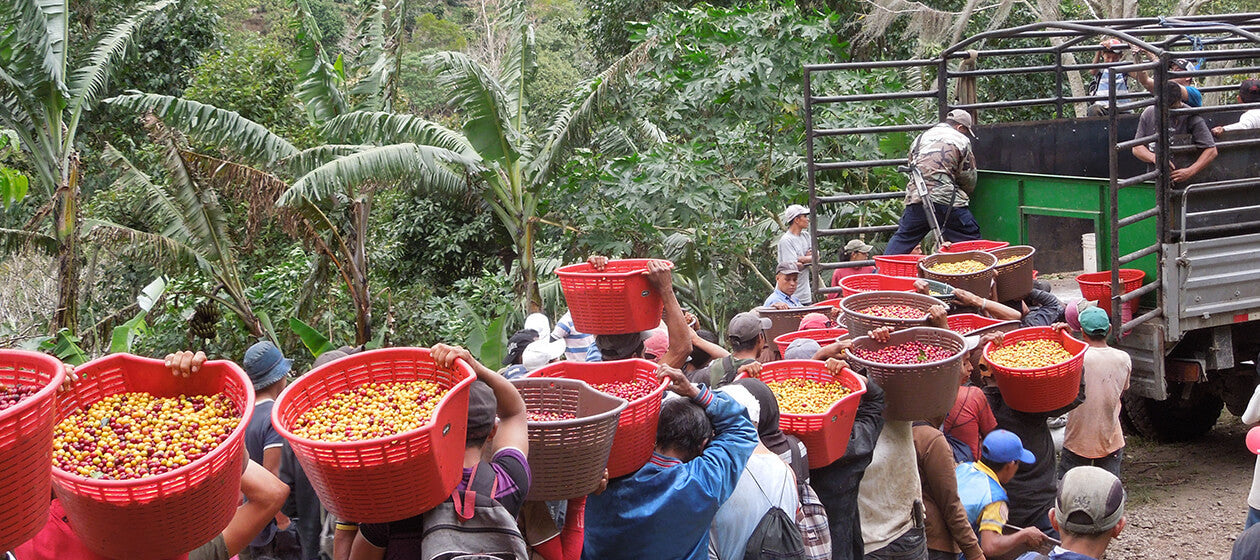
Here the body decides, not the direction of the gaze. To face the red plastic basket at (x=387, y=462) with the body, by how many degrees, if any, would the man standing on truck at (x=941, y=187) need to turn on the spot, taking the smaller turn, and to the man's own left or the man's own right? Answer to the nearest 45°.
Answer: approximately 135° to the man's own right

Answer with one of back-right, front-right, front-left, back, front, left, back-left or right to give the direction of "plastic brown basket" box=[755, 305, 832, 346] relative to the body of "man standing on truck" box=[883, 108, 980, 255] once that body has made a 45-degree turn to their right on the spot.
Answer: back-right

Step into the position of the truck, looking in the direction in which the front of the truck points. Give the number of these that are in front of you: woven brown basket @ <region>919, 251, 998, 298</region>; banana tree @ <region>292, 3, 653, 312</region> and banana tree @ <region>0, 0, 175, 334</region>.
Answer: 0

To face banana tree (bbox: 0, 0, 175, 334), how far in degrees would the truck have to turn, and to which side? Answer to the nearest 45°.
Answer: approximately 135° to its left

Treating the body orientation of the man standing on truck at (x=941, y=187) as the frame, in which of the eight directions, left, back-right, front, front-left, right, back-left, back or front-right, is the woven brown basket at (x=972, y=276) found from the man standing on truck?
back-right

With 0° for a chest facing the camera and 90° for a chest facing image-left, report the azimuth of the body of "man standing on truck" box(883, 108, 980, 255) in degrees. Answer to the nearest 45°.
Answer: approximately 225°

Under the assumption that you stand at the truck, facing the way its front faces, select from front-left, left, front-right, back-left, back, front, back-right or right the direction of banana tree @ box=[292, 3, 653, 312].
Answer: back-left

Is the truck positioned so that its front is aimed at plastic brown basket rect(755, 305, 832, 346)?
no

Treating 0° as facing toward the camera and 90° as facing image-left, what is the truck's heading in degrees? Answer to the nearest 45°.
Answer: approximately 225°

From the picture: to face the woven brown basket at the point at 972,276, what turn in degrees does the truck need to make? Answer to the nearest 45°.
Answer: approximately 180°

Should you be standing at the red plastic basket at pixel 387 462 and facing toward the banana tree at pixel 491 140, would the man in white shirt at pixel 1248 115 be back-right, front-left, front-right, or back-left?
front-right

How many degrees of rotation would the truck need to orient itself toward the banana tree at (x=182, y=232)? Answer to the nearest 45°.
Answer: approximately 135° to its left

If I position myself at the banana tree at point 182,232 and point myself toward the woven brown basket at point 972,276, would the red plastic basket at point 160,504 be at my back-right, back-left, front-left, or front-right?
front-right

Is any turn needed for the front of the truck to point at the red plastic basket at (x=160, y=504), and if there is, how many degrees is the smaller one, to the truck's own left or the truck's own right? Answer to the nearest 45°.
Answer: approximately 180°

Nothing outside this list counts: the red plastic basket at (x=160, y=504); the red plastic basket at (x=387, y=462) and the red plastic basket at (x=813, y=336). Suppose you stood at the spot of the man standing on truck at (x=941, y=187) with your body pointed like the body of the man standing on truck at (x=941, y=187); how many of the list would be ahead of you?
0

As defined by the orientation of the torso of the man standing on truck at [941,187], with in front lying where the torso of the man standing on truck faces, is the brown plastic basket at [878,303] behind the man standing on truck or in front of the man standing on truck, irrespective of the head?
behind
